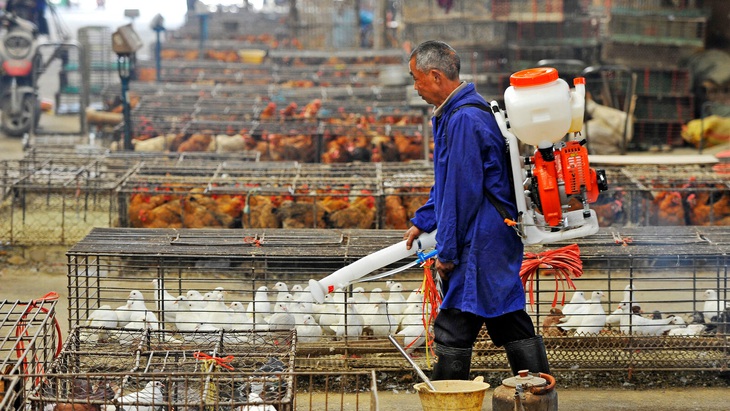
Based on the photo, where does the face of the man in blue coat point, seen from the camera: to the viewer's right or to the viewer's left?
to the viewer's left

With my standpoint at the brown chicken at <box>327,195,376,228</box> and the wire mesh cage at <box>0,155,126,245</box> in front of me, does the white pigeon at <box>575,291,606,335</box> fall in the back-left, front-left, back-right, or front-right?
back-left

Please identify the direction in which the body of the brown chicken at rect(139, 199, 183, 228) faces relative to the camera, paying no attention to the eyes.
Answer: to the viewer's left
